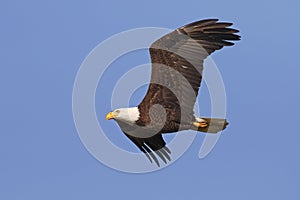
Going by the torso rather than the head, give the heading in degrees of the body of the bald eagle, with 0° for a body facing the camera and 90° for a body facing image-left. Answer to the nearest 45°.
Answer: approximately 90°
